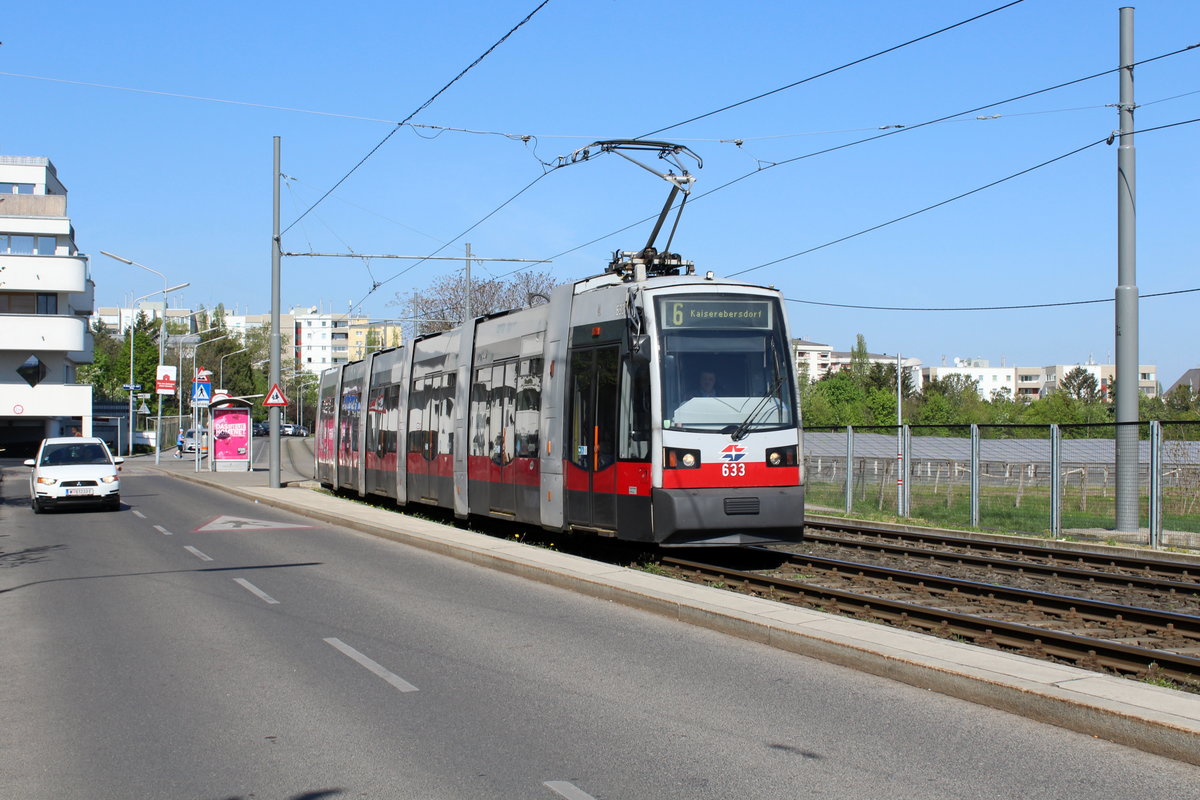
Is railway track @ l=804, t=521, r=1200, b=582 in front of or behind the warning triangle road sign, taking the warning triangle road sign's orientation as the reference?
in front

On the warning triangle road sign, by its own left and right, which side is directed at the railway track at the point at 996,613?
front

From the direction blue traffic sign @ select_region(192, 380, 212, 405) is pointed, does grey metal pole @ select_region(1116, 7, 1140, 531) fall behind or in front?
in front

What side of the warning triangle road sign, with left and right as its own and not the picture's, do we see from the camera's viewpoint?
front

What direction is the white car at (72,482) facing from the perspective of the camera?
toward the camera

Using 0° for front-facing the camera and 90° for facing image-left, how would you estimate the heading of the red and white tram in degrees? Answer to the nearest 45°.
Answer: approximately 315°

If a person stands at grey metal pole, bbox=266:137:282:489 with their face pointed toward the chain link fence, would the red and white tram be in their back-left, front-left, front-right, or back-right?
front-right

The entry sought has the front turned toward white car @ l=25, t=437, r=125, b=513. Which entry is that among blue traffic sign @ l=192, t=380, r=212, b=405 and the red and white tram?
the blue traffic sign

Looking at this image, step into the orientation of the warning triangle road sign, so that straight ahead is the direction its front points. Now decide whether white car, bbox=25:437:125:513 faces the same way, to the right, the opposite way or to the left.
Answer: the same way

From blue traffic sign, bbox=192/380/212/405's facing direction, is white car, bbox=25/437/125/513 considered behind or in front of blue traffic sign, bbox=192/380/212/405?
in front

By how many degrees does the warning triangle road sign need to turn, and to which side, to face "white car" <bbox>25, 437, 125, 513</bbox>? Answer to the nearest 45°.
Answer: approximately 45° to its right

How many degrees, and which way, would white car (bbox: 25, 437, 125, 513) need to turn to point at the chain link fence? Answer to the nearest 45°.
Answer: approximately 45° to its left

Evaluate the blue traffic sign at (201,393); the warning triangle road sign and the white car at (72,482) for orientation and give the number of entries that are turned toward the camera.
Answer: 3

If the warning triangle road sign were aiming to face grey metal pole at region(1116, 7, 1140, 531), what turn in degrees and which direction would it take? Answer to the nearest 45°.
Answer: approximately 45° to its left

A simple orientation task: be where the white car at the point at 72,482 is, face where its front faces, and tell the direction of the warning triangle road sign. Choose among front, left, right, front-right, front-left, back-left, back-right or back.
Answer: back-left

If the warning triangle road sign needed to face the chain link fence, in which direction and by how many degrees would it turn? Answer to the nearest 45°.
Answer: approximately 45° to its left

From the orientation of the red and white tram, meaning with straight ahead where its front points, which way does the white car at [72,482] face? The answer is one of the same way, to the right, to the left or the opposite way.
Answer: the same way

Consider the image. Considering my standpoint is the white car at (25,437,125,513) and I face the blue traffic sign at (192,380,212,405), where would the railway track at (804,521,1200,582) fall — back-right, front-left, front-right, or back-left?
back-right
